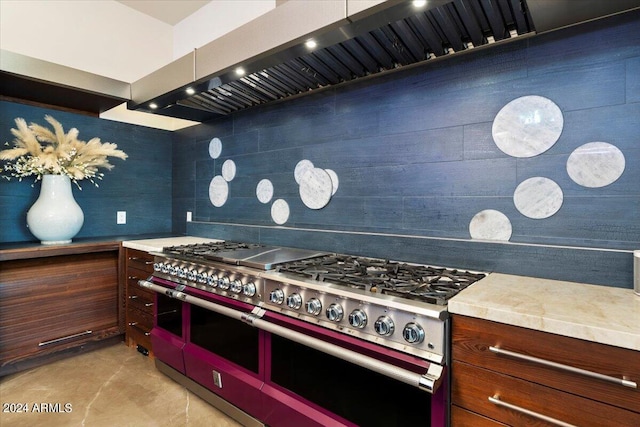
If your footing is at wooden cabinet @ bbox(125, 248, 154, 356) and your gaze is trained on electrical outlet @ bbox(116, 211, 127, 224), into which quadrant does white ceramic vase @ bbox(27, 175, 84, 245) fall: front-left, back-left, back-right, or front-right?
front-left

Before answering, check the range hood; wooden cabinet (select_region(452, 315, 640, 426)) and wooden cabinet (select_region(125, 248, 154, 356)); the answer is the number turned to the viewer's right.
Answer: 0

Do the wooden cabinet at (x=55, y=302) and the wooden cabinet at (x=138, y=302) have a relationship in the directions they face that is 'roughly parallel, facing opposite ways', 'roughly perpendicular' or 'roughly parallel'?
roughly perpendicular

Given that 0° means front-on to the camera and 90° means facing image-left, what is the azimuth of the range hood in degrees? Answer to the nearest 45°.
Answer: approximately 45°

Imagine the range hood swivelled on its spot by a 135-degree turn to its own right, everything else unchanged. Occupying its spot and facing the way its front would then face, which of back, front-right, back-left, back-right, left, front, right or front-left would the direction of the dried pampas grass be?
left

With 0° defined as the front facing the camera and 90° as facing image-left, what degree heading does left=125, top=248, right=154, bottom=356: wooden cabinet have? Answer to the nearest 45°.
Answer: approximately 45°

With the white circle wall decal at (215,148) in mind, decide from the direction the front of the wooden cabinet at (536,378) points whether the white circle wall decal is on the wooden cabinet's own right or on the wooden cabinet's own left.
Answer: on the wooden cabinet's own right

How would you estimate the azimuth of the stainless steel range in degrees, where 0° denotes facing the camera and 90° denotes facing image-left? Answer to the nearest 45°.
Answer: approximately 45°

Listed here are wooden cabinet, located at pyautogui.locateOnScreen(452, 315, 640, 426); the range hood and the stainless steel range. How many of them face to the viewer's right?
0

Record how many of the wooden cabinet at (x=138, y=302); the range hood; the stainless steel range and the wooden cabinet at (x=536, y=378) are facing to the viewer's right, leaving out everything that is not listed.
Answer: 0

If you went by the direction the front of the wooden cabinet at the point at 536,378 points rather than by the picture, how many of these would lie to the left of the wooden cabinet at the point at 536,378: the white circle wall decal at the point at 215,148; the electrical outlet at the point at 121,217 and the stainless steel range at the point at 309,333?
0

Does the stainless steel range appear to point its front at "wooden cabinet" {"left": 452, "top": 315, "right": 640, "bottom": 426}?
no

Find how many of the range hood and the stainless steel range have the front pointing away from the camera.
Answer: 0
